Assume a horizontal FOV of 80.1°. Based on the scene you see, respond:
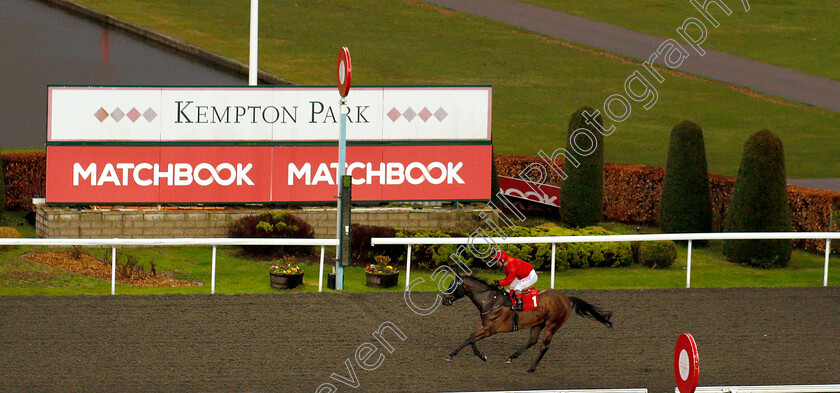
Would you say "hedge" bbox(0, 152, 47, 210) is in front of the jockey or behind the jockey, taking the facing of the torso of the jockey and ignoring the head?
in front

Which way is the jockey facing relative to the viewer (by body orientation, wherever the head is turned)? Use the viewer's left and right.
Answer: facing to the left of the viewer

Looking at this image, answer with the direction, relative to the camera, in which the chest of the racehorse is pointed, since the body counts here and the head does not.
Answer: to the viewer's left

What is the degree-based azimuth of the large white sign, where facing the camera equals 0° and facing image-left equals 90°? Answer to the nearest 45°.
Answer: approximately 0°

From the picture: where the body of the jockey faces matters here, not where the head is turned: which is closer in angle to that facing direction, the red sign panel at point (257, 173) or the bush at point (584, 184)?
the red sign panel

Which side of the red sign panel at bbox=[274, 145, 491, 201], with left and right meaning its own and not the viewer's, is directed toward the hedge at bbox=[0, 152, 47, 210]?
right
